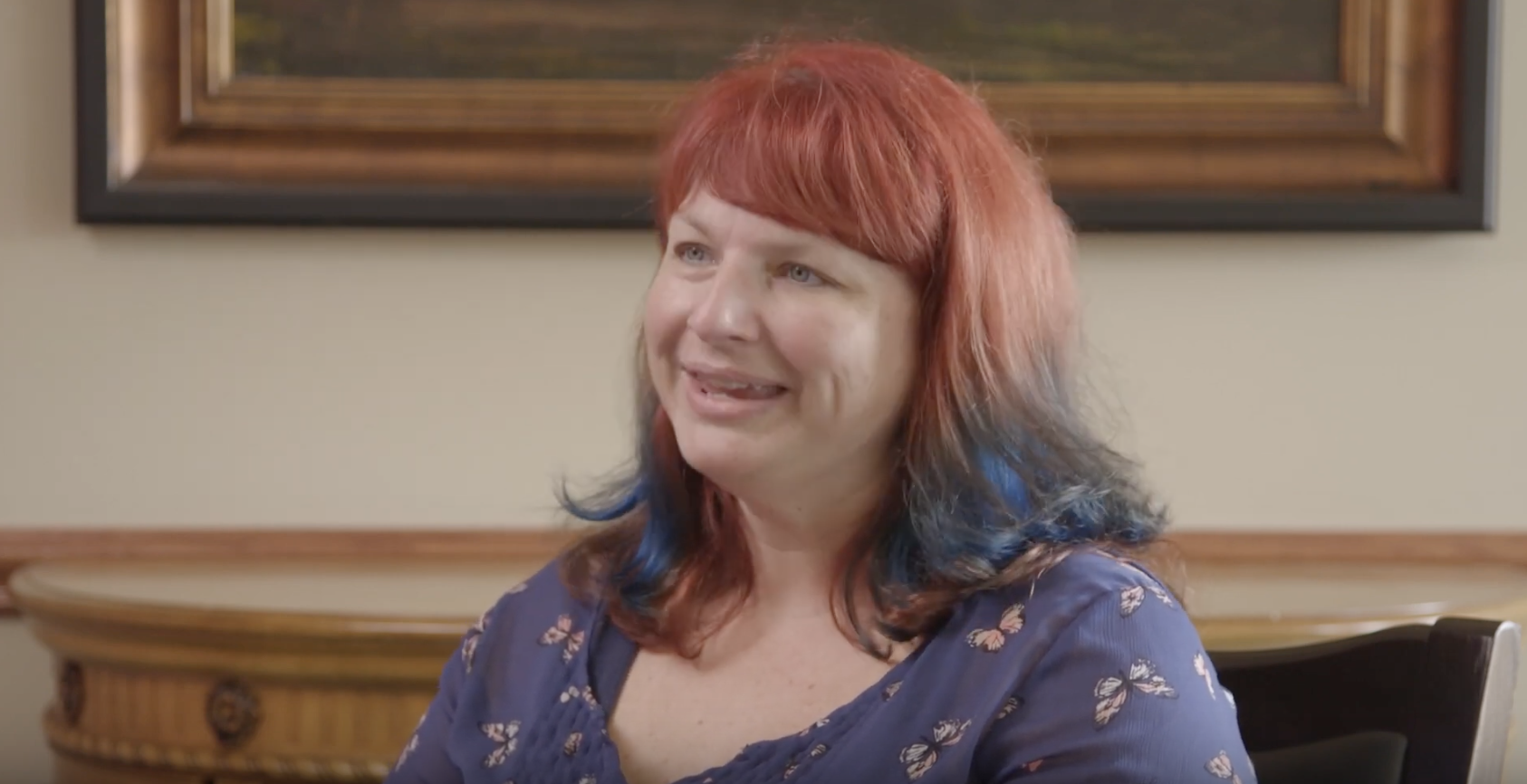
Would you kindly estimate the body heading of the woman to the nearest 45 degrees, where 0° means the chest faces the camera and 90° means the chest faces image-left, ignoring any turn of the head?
approximately 45°

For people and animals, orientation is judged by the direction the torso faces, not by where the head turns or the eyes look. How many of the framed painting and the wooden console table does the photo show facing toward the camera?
2

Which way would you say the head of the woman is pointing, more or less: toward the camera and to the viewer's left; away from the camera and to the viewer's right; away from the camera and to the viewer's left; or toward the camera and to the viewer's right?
toward the camera and to the viewer's left

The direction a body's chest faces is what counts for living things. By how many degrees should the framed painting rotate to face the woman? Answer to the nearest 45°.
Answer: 0° — it already faces them

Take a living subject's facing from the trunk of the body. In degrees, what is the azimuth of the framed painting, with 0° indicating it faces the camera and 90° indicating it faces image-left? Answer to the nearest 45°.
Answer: approximately 0°
